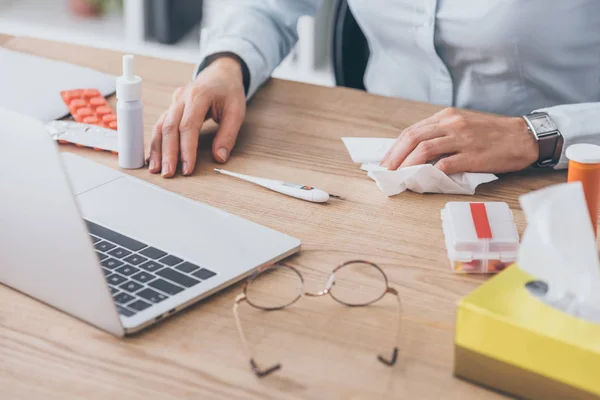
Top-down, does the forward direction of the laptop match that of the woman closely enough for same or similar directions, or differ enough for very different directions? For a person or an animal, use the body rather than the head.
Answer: very different directions

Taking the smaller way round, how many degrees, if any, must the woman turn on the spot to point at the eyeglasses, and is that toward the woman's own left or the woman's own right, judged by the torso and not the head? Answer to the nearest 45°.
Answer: approximately 45° to the woman's own left

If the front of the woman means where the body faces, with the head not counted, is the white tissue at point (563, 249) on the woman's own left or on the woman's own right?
on the woman's own left

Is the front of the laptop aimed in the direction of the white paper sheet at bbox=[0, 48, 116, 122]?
no

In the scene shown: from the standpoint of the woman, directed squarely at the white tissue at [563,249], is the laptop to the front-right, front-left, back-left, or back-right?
front-right

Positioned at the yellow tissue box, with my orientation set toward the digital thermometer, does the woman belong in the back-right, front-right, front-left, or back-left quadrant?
front-right

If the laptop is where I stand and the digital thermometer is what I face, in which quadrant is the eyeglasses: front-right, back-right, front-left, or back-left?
front-right
